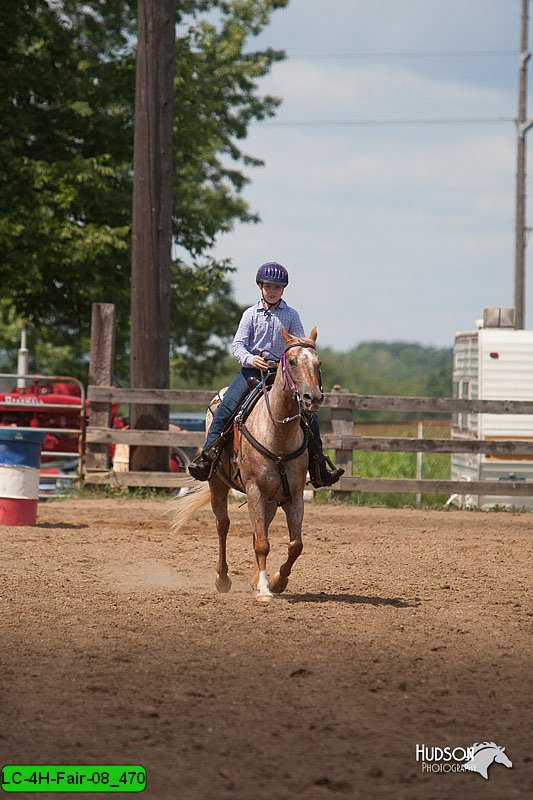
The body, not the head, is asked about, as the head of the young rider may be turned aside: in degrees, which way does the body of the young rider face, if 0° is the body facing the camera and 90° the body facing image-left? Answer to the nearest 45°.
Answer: approximately 0°

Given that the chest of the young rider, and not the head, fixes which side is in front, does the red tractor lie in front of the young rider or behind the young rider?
behind

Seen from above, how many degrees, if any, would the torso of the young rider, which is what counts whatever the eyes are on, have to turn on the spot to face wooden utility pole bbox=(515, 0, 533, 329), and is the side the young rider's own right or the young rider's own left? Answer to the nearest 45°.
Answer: approximately 180°

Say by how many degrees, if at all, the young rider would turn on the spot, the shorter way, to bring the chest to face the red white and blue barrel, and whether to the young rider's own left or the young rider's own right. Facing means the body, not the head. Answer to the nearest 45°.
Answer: approximately 135° to the young rider's own right

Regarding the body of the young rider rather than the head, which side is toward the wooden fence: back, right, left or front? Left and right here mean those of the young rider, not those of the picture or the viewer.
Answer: back

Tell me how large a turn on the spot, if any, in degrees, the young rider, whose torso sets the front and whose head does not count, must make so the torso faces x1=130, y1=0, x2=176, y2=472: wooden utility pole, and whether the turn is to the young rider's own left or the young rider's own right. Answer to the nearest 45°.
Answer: approximately 180°

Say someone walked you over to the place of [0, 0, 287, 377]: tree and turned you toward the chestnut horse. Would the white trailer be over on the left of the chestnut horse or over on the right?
left
